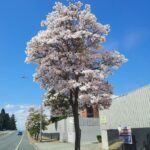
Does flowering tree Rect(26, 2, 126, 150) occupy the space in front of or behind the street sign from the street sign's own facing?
in front

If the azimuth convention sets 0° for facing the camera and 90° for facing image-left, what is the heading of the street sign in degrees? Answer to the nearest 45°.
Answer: approximately 0°
